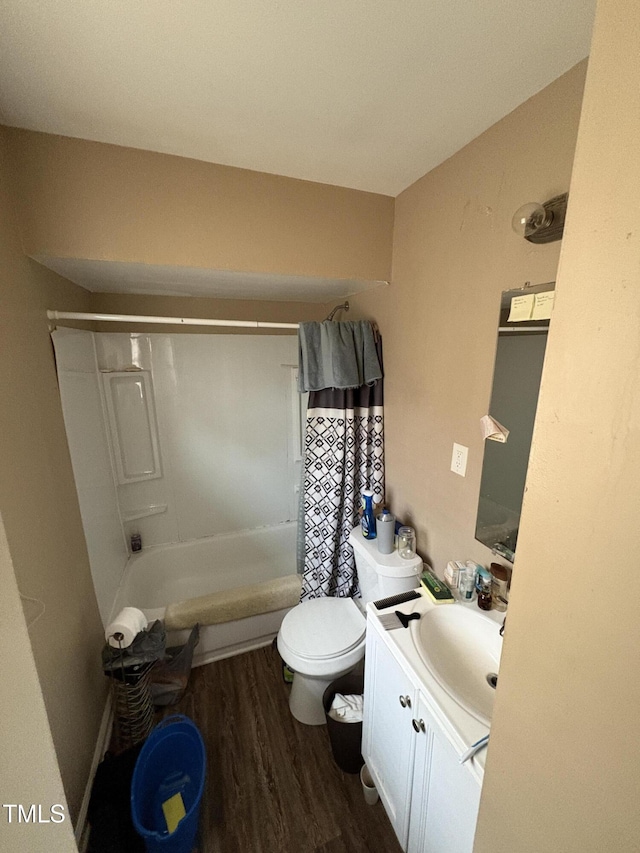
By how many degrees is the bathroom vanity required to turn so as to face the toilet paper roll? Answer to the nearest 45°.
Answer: approximately 45° to its right

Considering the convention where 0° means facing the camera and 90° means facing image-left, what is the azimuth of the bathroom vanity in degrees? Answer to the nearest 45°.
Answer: approximately 45°

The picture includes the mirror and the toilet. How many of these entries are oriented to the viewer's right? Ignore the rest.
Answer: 0

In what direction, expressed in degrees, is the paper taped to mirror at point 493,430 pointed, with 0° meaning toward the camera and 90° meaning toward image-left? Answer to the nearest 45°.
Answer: approximately 45°

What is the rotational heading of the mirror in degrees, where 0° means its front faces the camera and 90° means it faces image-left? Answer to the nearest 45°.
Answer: approximately 45°

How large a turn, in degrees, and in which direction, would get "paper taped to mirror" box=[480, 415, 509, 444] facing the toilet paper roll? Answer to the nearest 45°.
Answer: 0° — it already faces it

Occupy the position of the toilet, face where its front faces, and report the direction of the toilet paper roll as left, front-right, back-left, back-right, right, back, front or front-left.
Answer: front-right
